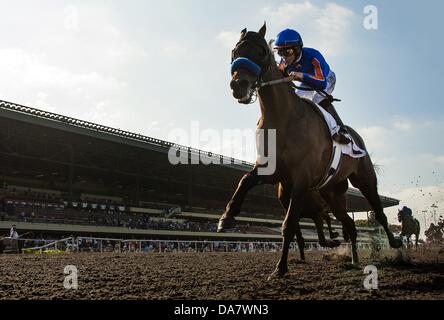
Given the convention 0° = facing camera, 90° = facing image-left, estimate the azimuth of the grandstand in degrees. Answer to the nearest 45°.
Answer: approximately 315°

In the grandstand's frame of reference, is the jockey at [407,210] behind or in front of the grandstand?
in front

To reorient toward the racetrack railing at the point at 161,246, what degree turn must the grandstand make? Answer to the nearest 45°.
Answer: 0° — it already faces it

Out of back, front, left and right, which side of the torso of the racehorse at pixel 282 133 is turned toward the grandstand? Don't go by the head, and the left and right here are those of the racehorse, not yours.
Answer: right

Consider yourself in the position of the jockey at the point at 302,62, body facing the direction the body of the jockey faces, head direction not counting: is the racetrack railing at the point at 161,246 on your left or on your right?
on your right

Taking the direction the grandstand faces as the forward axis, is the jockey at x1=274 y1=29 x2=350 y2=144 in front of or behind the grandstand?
in front

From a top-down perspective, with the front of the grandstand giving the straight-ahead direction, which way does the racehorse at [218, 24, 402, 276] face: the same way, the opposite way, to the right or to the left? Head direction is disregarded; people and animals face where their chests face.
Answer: to the right

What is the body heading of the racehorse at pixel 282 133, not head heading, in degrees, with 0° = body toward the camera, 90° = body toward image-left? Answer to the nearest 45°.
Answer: approximately 45°

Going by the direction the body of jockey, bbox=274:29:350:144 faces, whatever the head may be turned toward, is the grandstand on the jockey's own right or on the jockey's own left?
on the jockey's own right

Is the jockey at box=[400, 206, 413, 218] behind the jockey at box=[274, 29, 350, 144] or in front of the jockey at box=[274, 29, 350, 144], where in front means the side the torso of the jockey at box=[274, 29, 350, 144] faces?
behind

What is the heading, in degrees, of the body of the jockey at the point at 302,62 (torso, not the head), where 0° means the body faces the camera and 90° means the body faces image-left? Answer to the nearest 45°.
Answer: approximately 45°

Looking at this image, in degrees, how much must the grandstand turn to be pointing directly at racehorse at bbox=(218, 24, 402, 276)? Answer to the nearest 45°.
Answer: approximately 45° to its right
